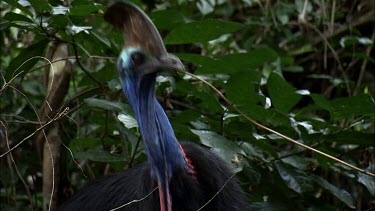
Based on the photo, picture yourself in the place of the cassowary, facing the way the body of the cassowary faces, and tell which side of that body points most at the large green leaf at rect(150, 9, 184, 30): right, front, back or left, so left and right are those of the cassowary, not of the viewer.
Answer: back

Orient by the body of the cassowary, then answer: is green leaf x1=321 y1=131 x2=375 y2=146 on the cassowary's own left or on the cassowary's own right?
on the cassowary's own left

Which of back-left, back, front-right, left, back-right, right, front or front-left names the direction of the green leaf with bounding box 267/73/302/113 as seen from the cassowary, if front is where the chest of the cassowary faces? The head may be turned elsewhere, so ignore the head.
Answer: back-left

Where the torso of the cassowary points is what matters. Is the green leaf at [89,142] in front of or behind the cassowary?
behind

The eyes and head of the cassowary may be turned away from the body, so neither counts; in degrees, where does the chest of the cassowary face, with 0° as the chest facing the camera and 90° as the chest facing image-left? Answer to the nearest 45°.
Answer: approximately 0°

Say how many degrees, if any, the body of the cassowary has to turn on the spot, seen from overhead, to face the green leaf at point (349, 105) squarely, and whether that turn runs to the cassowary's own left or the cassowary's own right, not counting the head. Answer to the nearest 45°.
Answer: approximately 135° to the cassowary's own left

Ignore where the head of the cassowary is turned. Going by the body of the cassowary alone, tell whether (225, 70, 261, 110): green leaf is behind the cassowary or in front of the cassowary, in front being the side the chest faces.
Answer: behind

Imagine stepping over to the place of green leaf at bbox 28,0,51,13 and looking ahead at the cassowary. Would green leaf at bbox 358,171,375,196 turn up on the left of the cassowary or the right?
left
